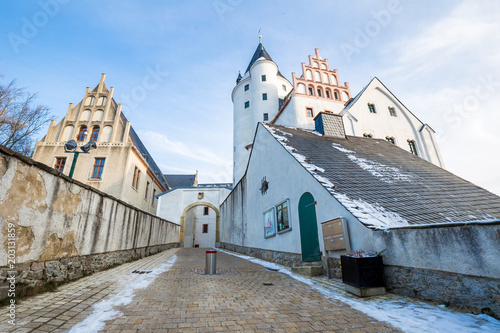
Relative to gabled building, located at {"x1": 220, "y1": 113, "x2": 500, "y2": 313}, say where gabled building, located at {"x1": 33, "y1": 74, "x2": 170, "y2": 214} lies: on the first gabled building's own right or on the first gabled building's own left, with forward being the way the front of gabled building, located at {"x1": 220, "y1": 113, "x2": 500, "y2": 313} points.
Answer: on the first gabled building's own right

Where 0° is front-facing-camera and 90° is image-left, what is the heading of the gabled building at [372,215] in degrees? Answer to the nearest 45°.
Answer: approximately 45°
